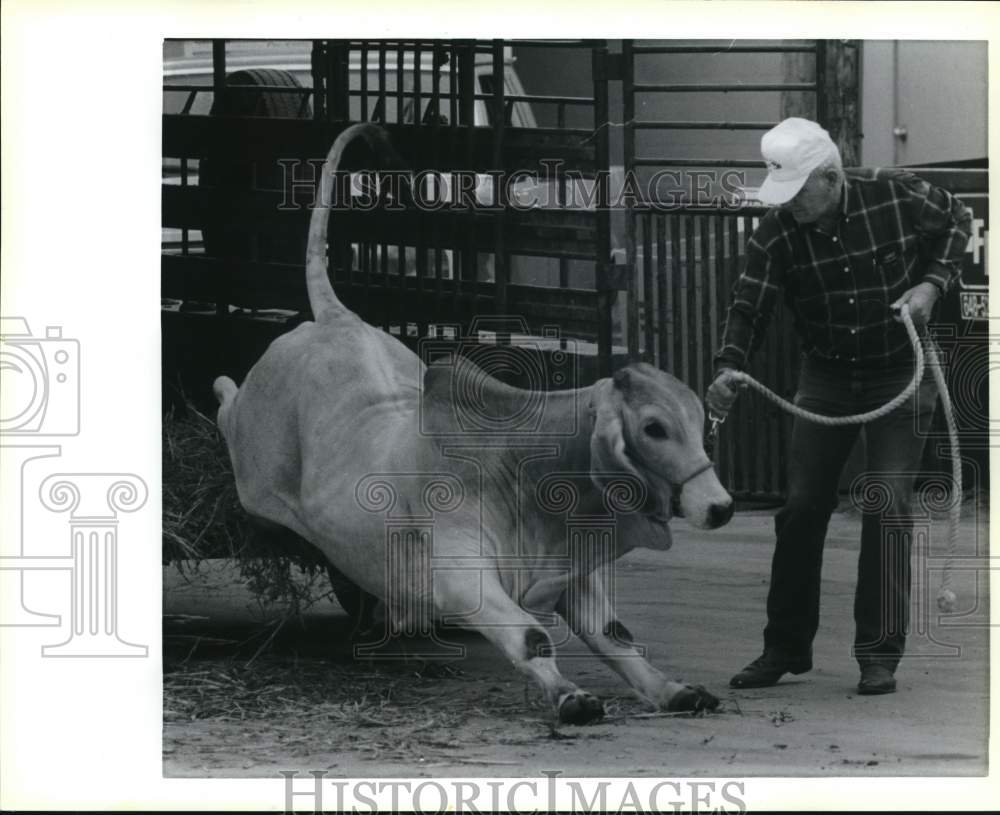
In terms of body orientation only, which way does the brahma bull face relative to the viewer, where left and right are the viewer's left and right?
facing the viewer and to the right of the viewer

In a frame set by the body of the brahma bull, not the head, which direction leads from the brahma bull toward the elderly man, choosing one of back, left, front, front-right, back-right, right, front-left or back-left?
front-left

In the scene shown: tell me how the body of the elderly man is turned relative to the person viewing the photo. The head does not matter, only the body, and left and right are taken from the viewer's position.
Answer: facing the viewer and to the left of the viewer

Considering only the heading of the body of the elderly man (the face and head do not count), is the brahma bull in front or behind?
in front

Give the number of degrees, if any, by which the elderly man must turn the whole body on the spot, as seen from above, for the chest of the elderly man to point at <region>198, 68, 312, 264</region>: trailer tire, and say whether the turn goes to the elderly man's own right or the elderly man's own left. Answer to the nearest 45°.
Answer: approximately 45° to the elderly man's own right
